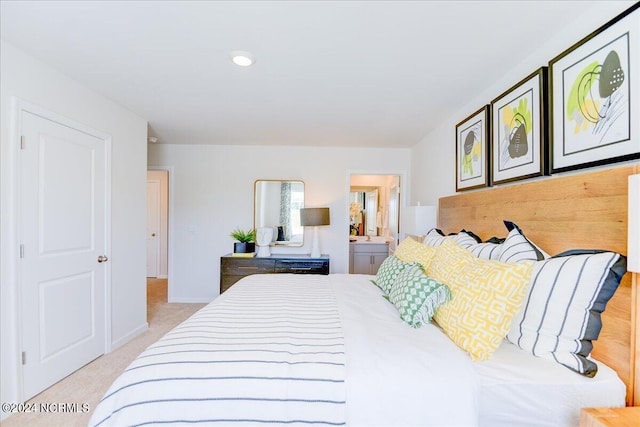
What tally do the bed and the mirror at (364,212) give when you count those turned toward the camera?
1

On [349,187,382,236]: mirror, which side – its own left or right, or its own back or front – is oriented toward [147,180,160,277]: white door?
right

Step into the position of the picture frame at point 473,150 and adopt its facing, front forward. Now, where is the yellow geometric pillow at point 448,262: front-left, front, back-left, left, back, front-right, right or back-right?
front-left

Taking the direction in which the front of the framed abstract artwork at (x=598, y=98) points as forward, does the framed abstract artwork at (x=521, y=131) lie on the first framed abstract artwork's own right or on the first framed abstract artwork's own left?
on the first framed abstract artwork's own right

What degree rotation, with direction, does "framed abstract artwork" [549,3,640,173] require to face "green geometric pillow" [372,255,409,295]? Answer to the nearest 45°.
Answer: approximately 45° to its right

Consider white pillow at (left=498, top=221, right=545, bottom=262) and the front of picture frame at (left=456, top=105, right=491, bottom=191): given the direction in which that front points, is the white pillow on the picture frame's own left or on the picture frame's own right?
on the picture frame's own left

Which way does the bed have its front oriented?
to the viewer's left

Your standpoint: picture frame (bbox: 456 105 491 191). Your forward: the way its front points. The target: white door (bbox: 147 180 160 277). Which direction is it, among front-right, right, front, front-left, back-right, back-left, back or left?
front-right

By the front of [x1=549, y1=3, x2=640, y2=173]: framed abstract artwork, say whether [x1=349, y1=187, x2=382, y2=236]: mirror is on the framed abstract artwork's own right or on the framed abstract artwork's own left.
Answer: on the framed abstract artwork's own right

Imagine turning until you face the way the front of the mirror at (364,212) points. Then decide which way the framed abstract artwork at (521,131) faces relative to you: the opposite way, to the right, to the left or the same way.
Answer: to the right

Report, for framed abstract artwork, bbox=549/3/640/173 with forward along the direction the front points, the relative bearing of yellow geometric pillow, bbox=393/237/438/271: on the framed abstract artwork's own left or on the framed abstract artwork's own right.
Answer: on the framed abstract artwork's own right

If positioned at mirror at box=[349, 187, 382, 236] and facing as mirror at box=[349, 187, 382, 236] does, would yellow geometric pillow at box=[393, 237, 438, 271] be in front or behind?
in front

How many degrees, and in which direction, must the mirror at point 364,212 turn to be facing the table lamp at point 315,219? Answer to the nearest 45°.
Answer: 0° — it already faces it

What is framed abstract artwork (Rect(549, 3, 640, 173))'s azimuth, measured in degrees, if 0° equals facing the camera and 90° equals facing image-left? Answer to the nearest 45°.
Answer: approximately 45°
